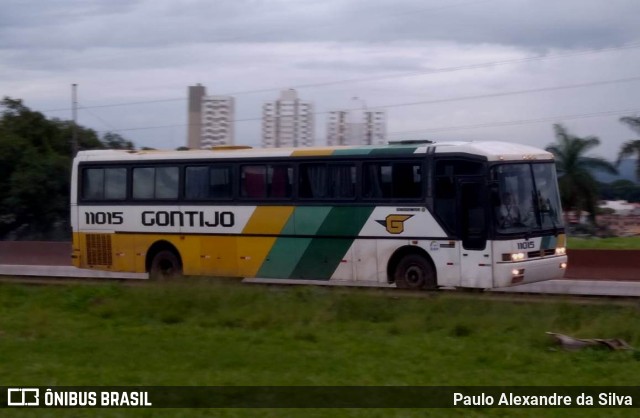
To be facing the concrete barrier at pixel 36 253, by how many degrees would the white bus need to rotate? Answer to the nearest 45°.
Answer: approximately 180°

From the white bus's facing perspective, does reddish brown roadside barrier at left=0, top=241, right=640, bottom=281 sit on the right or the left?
on its left

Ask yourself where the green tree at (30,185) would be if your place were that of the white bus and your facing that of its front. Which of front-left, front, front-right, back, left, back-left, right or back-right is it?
back

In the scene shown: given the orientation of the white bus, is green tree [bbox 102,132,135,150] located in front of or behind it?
behind

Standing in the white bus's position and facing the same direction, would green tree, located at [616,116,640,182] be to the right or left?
on its left

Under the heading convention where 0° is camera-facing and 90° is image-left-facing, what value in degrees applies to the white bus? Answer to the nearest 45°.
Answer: approximately 315°
